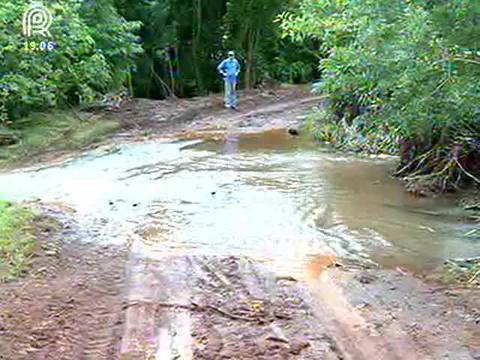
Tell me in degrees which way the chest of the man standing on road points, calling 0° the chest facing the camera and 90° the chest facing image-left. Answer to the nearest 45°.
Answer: approximately 0°
